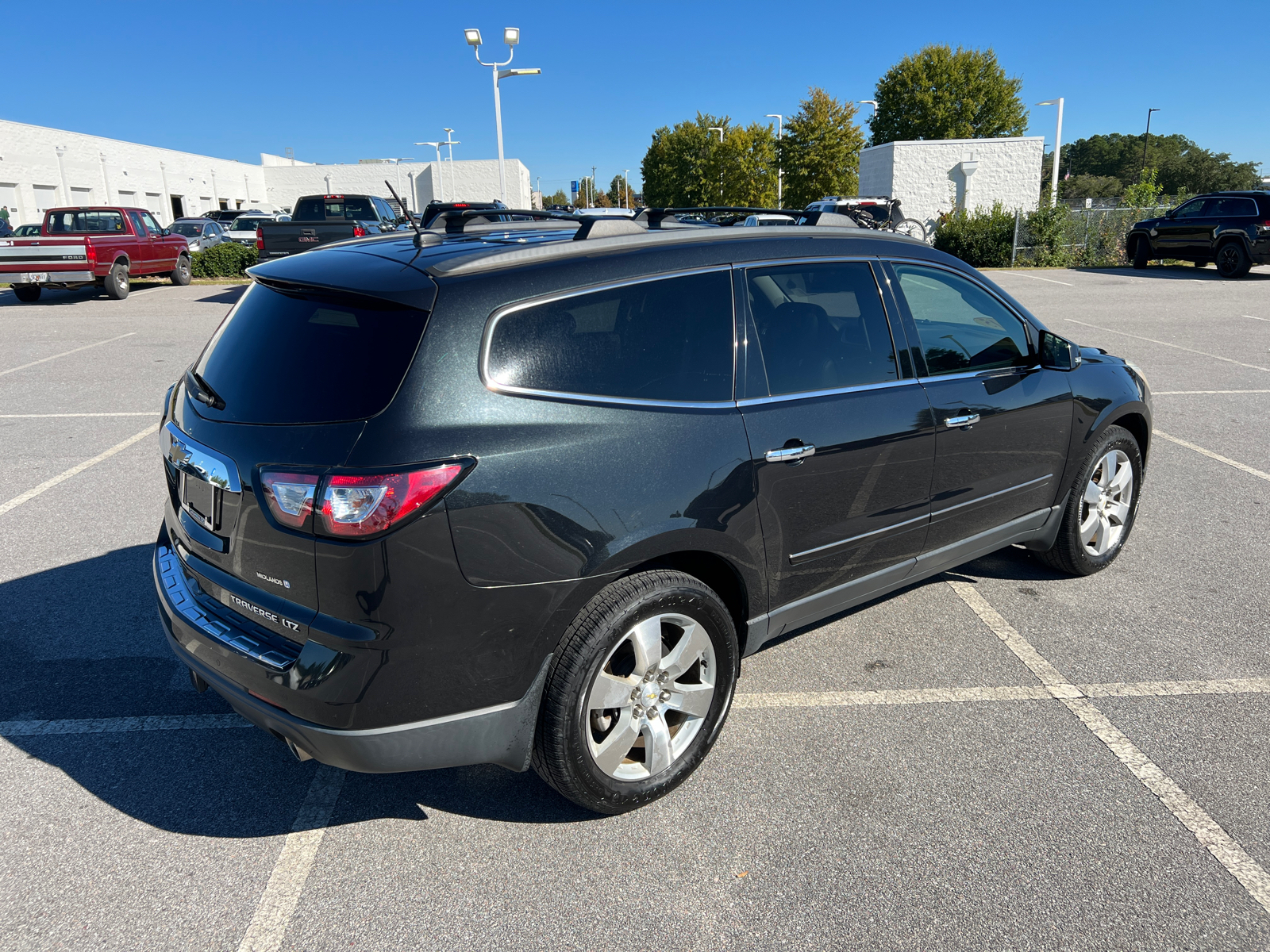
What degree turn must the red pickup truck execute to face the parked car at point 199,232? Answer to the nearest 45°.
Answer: approximately 45° to its left

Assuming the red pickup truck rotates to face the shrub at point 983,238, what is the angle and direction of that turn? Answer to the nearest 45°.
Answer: approximately 45° to its right

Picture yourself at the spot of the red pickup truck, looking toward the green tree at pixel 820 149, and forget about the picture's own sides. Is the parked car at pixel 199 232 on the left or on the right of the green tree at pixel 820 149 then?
left

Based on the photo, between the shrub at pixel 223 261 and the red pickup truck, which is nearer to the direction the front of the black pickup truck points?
the shrub

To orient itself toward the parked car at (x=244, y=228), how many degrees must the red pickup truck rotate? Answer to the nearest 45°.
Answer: approximately 45° to its left

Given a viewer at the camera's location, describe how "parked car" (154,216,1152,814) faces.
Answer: facing away from the viewer and to the right of the viewer

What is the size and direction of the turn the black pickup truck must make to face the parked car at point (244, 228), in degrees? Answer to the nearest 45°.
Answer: approximately 45° to its left

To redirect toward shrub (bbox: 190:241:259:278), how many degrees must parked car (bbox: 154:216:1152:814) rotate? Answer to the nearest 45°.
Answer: approximately 90° to its left

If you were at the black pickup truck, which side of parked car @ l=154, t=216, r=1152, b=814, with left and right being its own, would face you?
left

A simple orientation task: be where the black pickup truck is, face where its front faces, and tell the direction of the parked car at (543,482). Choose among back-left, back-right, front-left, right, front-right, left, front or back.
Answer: back-right

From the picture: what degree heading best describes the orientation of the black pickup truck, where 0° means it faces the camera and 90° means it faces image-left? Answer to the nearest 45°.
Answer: approximately 225°
